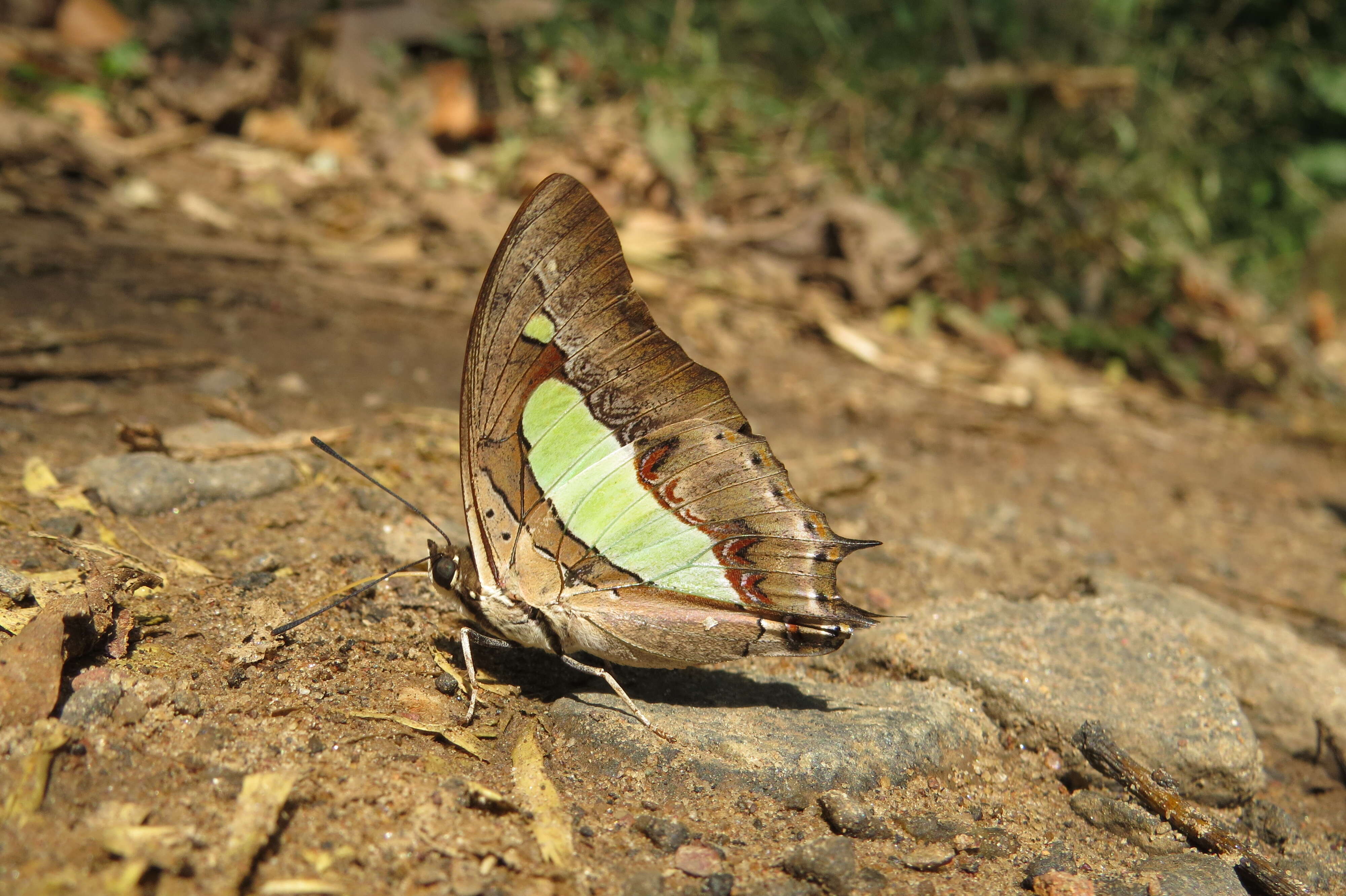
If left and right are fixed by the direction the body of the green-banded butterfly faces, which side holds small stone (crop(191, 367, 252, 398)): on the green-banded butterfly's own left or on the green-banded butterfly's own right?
on the green-banded butterfly's own right

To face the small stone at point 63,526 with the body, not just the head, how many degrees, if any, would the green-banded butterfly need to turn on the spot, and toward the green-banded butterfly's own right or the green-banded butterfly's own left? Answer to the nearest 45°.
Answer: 0° — it already faces it

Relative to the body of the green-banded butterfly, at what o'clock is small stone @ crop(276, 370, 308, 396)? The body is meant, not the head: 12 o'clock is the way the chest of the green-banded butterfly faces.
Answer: The small stone is roughly at 2 o'clock from the green-banded butterfly.

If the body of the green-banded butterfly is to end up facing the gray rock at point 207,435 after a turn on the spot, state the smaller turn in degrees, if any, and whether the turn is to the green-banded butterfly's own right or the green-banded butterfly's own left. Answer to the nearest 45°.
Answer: approximately 45° to the green-banded butterfly's own right

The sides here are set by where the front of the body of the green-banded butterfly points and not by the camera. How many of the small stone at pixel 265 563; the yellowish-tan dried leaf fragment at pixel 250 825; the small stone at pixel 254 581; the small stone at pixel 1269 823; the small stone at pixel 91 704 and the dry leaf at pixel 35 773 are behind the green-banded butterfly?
1

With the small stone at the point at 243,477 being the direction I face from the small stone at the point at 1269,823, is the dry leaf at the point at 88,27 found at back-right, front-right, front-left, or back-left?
front-right

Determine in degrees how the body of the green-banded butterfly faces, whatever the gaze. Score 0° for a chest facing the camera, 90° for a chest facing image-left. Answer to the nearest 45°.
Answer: approximately 90°

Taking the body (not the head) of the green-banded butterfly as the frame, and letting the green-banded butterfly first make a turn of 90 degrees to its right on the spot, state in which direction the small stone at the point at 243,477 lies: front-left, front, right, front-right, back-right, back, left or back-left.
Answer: front-left

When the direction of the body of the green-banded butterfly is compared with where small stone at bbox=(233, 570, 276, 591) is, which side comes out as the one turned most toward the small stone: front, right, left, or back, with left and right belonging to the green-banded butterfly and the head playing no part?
front

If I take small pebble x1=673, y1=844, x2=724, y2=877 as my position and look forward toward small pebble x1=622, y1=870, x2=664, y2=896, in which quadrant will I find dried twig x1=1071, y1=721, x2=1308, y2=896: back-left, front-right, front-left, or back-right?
back-left
